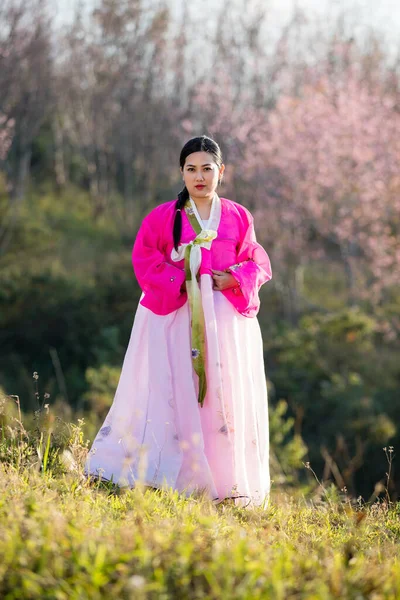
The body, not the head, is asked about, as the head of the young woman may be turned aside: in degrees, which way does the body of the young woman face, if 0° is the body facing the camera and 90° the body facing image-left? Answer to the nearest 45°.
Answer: approximately 0°

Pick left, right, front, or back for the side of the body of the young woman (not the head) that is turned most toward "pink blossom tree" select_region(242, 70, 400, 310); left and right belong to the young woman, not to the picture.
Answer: back
